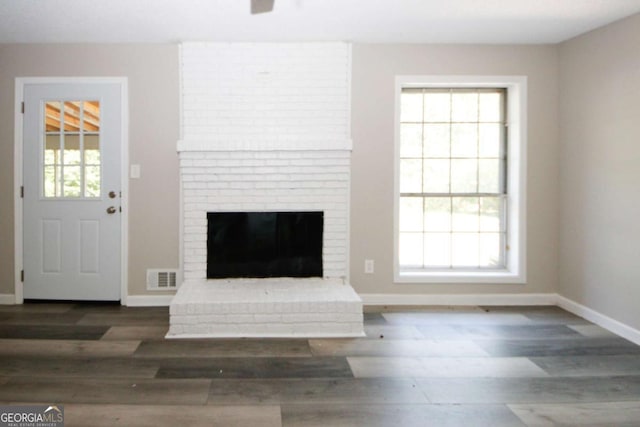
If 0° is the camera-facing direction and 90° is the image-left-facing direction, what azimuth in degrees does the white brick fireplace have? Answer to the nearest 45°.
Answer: approximately 0°

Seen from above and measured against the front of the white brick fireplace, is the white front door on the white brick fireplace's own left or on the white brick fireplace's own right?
on the white brick fireplace's own right

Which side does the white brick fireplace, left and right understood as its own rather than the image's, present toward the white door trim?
right

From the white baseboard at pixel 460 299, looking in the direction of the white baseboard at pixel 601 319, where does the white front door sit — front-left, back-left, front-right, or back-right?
back-right

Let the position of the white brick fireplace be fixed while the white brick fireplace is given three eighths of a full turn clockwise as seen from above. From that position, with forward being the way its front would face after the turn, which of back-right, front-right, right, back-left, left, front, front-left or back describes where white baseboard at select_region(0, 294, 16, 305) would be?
front-left
